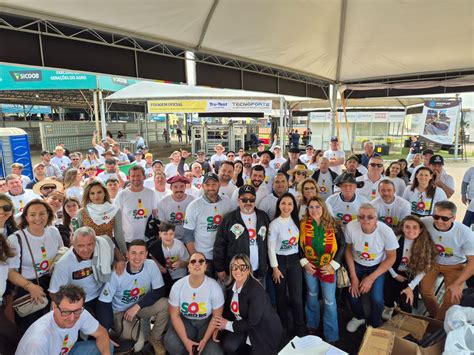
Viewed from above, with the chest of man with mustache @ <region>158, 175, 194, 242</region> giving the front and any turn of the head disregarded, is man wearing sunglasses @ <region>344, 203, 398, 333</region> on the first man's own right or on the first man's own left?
on the first man's own left

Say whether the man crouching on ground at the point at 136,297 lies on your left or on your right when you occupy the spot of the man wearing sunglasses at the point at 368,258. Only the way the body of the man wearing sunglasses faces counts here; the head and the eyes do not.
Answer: on your right

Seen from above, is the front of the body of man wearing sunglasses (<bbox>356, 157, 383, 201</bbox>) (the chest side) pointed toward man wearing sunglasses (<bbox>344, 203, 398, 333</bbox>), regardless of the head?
yes

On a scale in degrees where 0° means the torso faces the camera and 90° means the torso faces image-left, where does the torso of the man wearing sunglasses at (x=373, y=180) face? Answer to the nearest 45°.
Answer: approximately 0°

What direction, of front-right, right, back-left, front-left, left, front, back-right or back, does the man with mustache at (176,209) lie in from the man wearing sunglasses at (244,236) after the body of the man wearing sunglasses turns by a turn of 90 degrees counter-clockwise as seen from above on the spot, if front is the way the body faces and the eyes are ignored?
back-left
